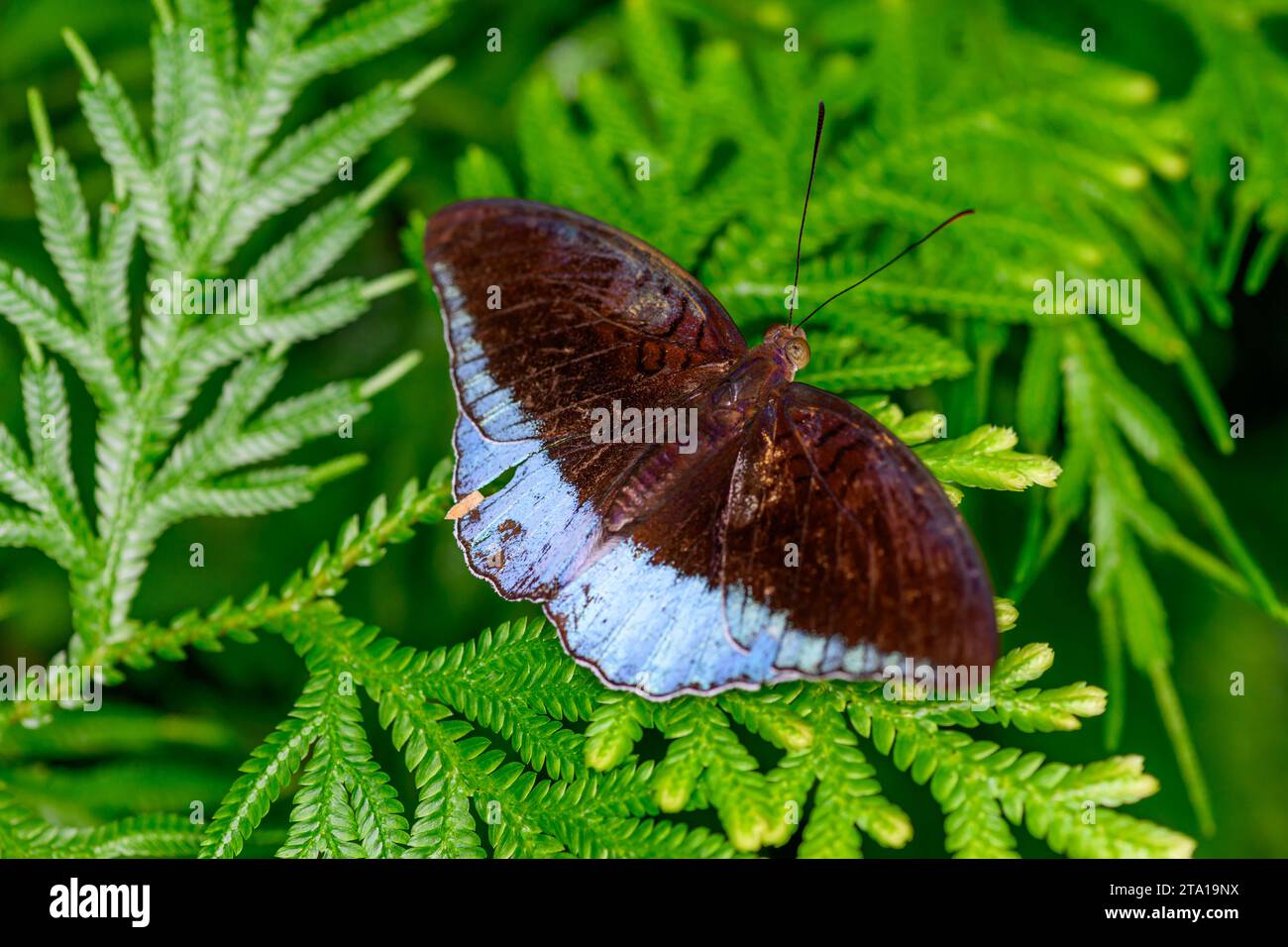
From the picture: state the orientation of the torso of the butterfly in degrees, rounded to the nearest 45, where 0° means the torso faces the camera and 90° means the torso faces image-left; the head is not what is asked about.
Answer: approximately 225°
